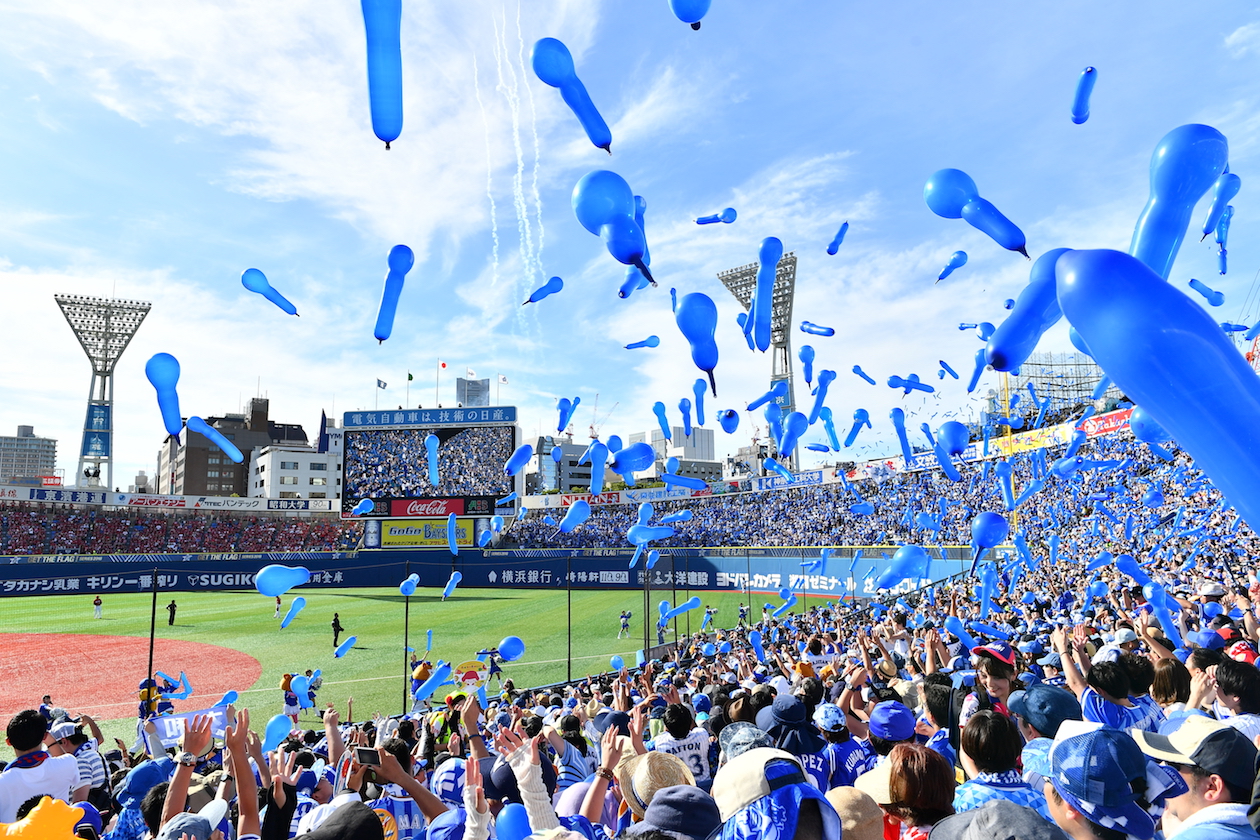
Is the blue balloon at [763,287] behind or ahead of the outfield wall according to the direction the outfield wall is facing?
ahead

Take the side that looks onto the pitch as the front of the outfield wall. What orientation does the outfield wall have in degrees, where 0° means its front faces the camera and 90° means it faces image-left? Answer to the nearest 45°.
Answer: approximately 0°

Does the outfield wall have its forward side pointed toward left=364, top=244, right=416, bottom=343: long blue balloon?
yes

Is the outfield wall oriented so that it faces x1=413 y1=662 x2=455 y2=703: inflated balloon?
yes

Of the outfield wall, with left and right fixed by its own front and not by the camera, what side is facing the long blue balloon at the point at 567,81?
front

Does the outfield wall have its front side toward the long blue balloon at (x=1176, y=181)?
yes

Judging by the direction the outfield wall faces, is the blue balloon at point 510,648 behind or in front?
in front

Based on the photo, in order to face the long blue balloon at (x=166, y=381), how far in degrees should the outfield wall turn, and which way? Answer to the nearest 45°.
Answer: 0° — it already faces it

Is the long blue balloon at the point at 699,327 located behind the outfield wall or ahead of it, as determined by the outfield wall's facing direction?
ahead
